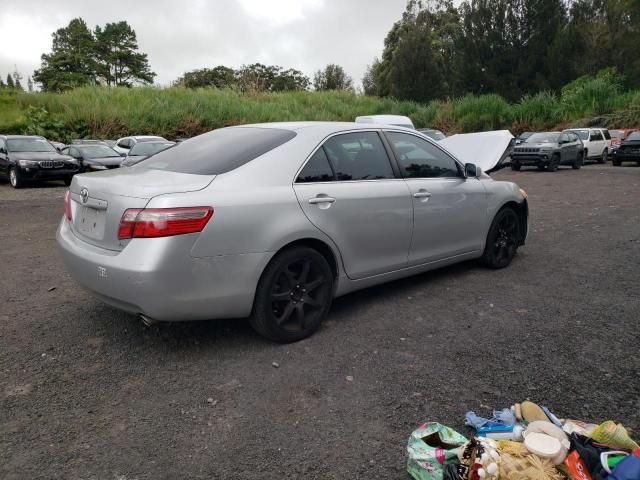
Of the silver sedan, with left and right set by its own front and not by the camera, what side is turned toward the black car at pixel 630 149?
front

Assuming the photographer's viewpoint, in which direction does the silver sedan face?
facing away from the viewer and to the right of the viewer

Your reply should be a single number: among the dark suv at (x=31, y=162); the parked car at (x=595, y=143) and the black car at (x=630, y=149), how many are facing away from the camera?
0

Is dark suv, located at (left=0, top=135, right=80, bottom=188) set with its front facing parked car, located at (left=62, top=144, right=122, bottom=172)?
no

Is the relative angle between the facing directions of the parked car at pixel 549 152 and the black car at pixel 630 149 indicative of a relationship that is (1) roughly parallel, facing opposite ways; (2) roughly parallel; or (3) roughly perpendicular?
roughly parallel

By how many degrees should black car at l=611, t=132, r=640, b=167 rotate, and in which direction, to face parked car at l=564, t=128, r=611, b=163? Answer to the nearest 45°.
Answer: approximately 90° to its right

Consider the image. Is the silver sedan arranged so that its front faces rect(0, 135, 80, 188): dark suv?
no

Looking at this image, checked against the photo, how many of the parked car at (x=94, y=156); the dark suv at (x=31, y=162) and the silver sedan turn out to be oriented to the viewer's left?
0

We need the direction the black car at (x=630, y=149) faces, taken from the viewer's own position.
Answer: facing the viewer and to the left of the viewer

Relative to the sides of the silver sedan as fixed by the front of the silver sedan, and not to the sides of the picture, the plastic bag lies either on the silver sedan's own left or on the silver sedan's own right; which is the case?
on the silver sedan's own right

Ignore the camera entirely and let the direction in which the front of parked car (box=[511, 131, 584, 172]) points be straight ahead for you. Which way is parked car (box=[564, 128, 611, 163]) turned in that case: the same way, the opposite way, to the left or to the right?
the same way

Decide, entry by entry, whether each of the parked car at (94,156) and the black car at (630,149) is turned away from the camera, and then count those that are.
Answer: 0

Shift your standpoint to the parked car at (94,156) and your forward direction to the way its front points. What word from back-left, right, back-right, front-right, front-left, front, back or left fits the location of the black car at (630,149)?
front-left

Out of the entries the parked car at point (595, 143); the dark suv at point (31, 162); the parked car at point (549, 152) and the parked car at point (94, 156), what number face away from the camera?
0
